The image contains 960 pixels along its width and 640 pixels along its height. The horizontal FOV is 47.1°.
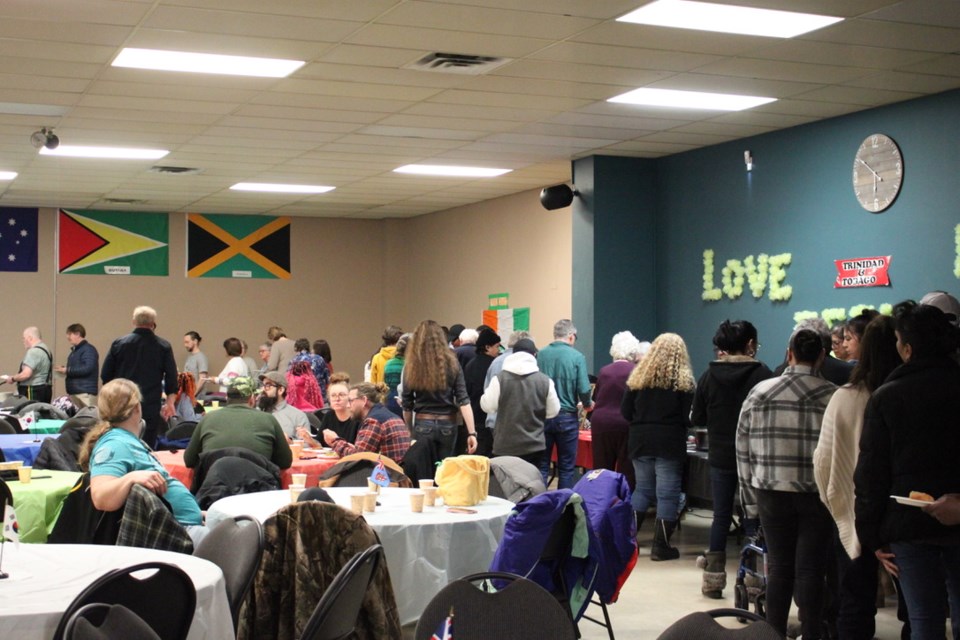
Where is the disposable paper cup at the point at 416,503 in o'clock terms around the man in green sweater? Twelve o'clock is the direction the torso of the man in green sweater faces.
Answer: The disposable paper cup is roughly at 5 o'clock from the man in green sweater.

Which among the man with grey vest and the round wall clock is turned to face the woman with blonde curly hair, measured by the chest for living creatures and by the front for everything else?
the round wall clock

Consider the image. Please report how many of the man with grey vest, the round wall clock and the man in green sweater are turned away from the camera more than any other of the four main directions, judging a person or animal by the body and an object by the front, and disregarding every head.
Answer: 2

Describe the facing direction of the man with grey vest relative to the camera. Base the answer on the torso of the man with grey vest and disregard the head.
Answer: away from the camera

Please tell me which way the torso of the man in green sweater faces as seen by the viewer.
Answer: away from the camera

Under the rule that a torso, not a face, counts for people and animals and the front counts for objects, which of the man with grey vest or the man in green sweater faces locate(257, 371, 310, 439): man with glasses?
the man in green sweater

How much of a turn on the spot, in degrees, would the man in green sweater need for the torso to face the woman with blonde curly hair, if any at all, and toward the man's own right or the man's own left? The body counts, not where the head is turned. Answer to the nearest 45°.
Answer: approximately 90° to the man's own right

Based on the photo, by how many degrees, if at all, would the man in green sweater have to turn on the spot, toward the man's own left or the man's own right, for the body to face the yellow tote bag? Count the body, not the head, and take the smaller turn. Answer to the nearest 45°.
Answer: approximately 135° to the man's own right

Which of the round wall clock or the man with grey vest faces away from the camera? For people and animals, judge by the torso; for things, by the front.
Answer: the man with grey vest

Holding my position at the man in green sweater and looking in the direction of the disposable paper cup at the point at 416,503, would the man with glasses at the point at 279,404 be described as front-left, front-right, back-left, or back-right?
back-left

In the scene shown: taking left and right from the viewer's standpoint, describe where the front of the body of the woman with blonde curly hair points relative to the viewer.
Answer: facing away from the viewer
